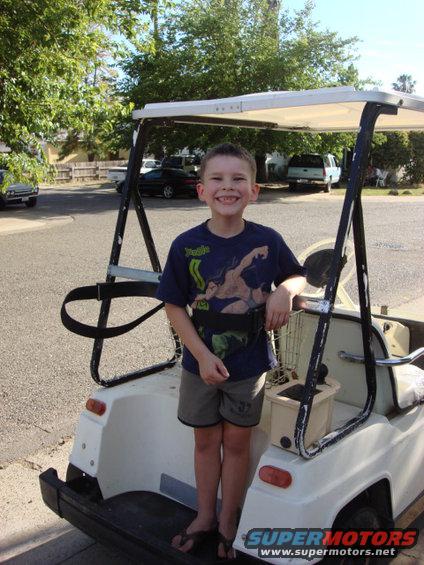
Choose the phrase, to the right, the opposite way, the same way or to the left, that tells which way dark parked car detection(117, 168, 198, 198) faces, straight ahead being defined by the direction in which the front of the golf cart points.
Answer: to the left

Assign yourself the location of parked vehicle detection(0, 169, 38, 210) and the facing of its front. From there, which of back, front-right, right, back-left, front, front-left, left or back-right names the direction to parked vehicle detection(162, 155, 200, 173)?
left

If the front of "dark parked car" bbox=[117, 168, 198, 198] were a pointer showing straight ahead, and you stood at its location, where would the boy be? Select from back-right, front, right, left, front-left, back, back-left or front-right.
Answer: back-left

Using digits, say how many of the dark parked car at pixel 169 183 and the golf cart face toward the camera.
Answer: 0

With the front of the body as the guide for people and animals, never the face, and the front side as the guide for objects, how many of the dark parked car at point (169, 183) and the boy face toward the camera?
1

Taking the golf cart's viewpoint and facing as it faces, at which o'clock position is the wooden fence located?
The wooden fence is roughly at 10 o'clock from the golf cart.

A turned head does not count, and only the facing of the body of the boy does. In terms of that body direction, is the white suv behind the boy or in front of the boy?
behind

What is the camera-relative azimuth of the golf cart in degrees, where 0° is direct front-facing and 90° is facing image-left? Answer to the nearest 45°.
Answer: approximately 225°

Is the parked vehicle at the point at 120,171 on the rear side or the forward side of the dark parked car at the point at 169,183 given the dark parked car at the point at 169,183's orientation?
on the forward side

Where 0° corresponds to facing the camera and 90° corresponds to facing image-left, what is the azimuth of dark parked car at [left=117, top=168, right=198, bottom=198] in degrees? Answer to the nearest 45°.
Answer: approximately 135°
